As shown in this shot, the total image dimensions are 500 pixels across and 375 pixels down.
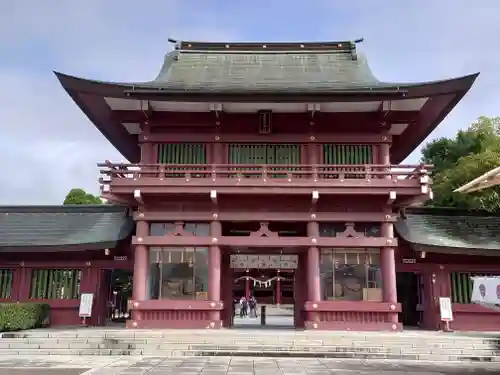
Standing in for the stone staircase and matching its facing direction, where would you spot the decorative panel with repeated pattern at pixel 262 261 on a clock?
The decorative panel with repeated pattern is roughly at 6 o'clock from the stone staircase.

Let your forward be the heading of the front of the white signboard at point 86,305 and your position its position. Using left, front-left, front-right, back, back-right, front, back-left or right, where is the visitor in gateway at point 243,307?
back-left

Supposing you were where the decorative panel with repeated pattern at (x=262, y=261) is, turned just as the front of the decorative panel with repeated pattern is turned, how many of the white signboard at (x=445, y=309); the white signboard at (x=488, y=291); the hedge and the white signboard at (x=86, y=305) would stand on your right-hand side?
2

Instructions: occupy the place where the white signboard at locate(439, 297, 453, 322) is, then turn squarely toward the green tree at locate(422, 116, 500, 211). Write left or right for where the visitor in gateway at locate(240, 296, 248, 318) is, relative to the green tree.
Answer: left

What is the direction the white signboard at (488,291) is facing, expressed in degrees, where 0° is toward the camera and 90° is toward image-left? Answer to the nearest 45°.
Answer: approximately 0°

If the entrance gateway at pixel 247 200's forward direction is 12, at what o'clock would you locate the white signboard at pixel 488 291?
The white signboard is roughly at 10 o'clock from the entrance gateway.

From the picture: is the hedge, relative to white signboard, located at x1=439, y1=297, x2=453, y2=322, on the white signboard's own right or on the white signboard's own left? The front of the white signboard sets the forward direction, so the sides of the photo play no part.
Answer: on the white signboard's own right

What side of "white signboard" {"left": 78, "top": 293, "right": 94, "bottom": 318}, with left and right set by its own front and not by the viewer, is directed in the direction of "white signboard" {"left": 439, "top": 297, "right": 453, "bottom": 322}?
left
